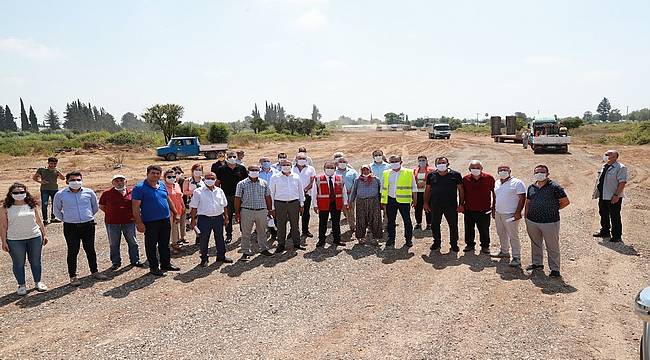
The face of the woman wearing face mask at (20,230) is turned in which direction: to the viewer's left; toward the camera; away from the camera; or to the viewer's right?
toward the camera

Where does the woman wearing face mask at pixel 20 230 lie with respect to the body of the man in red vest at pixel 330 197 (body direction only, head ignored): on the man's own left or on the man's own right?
on the man's own right

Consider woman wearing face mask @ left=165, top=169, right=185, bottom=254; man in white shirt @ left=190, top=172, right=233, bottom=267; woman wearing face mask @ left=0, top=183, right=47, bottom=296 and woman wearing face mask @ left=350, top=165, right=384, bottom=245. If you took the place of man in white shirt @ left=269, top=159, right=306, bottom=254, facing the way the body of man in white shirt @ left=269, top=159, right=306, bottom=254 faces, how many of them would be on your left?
1

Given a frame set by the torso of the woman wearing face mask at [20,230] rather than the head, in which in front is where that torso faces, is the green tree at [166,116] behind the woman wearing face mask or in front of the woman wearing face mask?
behind

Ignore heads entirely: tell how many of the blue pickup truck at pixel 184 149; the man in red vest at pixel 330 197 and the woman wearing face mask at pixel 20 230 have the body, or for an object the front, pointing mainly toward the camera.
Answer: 2

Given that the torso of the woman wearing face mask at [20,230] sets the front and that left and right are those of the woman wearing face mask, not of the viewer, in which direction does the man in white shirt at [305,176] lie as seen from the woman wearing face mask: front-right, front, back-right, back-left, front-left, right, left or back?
left

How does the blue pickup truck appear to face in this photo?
to the viewer's left

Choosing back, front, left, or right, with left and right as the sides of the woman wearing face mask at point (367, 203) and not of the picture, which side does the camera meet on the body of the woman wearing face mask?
front

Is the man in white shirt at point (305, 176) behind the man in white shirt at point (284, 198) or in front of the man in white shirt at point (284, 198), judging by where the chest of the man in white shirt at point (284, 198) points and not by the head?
behind

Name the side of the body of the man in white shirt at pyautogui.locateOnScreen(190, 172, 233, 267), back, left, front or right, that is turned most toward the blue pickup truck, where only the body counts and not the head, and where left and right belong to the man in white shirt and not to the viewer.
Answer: back

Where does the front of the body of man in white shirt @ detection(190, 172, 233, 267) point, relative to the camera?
toward the camera

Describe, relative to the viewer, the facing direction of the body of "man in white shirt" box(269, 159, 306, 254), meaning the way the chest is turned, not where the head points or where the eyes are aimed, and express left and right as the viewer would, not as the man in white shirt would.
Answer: facing the viewer

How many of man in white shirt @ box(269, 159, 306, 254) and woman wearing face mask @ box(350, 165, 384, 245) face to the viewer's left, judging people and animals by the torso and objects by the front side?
0

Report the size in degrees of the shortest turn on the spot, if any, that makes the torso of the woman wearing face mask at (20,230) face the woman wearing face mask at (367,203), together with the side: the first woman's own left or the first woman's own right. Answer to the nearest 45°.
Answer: approximately 90° to the first woman's own left

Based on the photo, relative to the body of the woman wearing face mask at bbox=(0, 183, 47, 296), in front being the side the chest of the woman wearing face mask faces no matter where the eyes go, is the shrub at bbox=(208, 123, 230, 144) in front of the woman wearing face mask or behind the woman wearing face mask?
behind
